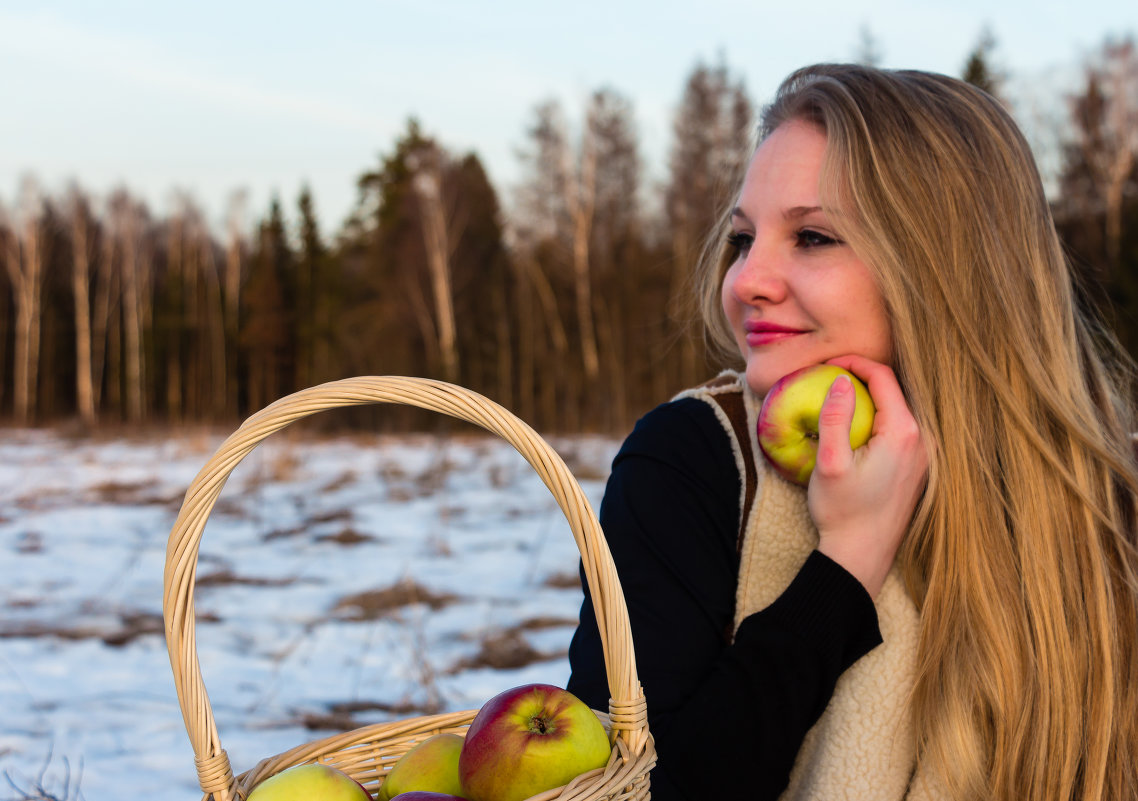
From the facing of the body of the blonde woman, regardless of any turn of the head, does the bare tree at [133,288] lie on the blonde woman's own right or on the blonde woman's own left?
on the blonde woman's own right

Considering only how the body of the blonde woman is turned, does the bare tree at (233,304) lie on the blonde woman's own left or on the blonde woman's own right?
on the blonde woman's own right

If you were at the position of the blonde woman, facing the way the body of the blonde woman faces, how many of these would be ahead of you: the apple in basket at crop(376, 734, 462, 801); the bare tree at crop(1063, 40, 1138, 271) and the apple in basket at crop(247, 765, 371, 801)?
2

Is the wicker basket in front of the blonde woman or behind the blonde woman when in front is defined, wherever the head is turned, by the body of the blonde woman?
in front

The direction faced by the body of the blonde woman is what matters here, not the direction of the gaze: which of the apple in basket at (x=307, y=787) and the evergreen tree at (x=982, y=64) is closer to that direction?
the apple in basket

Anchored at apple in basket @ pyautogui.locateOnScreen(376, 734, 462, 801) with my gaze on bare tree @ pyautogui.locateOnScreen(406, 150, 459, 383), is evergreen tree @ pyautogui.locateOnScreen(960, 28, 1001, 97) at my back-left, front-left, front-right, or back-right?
front-right

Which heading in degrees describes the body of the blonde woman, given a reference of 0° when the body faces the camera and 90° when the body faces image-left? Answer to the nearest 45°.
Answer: approximately 45°

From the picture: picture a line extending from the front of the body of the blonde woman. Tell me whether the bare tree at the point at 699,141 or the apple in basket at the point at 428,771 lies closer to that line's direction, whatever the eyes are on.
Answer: the apple in basket

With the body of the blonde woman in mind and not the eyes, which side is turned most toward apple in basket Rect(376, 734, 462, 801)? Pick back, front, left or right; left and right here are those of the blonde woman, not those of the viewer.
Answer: front

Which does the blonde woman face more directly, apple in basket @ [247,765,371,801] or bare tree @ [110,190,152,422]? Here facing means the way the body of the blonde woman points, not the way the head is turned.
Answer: the apple in basket

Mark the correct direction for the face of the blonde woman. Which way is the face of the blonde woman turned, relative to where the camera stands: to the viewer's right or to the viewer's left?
to the viewer's left

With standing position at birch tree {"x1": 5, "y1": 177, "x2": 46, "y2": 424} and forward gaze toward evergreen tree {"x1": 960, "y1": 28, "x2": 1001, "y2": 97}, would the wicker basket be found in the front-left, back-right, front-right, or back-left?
front-right

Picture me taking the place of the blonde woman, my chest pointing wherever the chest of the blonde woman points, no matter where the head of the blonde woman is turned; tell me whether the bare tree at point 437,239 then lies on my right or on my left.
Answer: on my right
